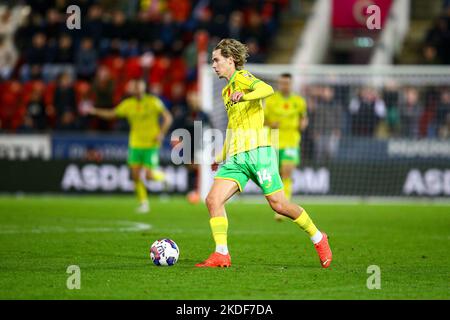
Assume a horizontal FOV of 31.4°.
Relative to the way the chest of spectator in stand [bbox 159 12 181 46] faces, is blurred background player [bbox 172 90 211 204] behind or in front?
in front

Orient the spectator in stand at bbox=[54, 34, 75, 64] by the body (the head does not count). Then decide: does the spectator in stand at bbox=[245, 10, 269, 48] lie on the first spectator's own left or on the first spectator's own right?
on the first spectator's own left

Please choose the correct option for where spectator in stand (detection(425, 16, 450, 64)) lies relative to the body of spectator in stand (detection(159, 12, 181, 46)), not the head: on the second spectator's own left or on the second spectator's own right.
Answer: on the second spectator's own left

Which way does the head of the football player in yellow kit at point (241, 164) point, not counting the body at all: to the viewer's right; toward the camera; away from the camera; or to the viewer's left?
to the viewer's left

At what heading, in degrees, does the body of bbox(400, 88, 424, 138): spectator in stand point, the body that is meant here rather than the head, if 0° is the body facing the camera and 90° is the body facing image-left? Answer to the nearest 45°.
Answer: approximately 0°

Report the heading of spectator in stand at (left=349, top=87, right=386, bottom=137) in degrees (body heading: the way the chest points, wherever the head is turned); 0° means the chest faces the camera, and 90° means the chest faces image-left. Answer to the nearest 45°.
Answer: approximately 0°
